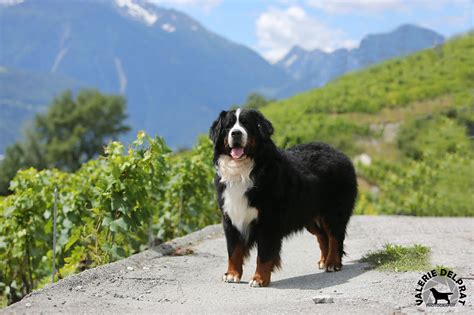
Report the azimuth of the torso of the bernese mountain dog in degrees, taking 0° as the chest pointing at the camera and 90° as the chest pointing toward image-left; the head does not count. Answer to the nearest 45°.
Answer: approximately 45°
